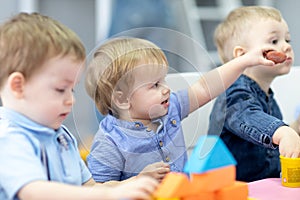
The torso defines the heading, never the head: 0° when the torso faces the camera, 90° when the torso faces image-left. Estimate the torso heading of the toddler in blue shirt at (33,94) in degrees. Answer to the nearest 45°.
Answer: approximately 315°

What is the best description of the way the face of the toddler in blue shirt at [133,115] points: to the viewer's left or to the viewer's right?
to the viewer's right

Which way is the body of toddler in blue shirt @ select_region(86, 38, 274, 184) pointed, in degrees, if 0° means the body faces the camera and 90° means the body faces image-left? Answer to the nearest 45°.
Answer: approximately 315°
